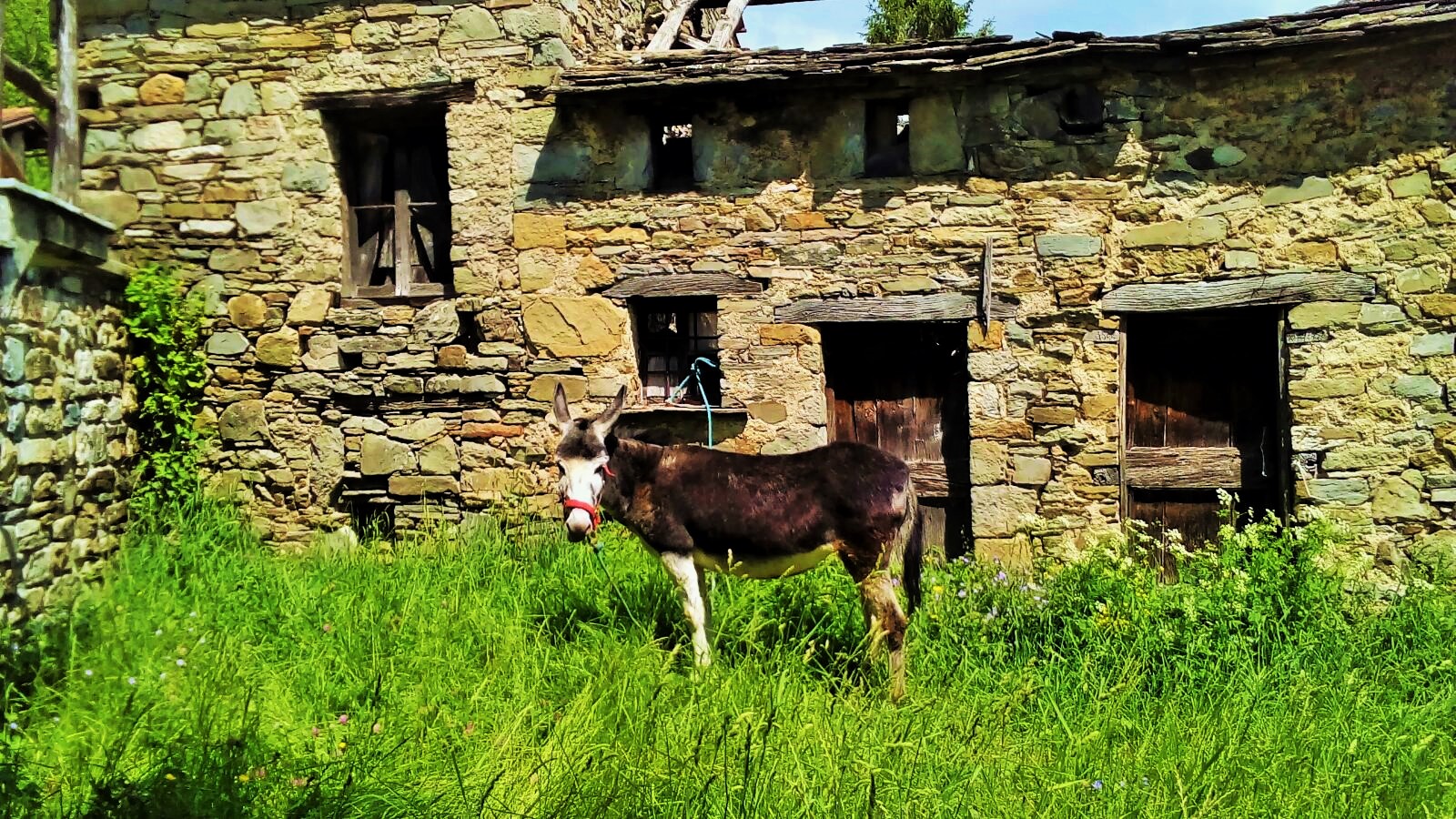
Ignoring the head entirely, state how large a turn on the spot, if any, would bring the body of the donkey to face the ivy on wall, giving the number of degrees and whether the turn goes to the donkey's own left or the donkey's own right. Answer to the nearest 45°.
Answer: approximately 45° to the donkey's own right

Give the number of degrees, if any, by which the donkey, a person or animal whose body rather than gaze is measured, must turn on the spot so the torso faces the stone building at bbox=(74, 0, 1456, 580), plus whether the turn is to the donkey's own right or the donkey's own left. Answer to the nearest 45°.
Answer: approximately 90° to the donkey's own right

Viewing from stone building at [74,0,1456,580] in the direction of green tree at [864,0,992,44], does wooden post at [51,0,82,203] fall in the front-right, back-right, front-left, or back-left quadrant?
back-left

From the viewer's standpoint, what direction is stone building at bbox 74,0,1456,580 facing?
toward the camera

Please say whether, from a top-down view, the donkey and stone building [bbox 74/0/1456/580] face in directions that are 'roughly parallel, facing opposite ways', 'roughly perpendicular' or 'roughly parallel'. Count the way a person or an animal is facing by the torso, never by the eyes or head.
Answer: roughly perpendicular

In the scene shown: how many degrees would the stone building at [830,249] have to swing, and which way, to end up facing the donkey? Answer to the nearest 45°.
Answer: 0° — it already faces it

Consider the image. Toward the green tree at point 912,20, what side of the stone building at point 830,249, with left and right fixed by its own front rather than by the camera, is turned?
back

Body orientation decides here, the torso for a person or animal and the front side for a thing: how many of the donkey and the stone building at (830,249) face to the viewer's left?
1

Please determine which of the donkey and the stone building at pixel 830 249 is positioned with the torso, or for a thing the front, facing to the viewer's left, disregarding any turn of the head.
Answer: the donkey

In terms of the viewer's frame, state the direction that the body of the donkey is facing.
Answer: to the viewer's left

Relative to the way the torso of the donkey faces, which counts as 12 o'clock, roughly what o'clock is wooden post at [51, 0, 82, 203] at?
The wooden post is roughly at 1 o'clock from the donkey.
